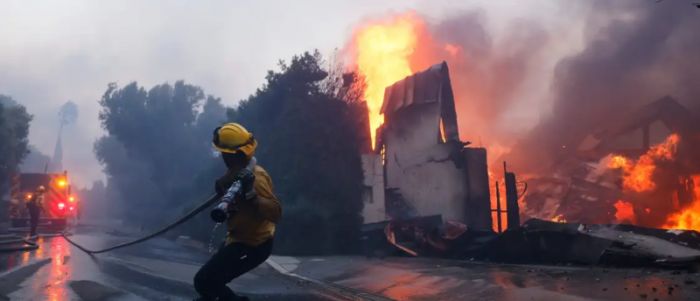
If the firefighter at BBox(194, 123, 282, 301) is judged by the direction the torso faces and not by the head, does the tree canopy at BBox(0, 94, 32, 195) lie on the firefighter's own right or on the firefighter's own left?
on the firefighter's own right

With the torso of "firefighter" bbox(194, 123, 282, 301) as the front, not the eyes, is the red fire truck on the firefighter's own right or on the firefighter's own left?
on the firefighter's own right

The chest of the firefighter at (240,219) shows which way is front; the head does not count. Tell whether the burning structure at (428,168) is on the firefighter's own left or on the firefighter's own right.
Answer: on the firefighter's own right

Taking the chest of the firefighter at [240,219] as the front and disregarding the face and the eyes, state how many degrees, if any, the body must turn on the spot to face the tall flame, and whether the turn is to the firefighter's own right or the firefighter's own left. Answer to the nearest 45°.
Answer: approximately 90° to the firefighter's own right

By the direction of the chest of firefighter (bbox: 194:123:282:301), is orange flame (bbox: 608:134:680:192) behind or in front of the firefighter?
behind

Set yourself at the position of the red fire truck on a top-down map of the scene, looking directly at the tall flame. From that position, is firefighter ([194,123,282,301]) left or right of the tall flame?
right

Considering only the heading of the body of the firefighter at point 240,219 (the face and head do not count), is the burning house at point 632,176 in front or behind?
behind

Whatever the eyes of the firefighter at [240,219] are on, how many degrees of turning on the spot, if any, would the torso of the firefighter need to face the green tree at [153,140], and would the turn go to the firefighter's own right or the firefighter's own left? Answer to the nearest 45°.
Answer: approximately 90° to the firefighter's own right

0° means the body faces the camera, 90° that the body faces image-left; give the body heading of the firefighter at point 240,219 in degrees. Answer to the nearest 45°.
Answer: approximately 90°

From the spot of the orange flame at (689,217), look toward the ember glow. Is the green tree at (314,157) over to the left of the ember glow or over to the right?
left

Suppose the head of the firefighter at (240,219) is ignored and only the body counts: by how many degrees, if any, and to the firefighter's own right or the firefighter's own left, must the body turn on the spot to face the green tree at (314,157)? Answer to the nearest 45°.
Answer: approximately 90° to the firefighter's own right
